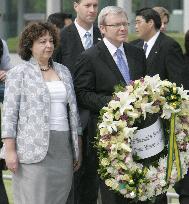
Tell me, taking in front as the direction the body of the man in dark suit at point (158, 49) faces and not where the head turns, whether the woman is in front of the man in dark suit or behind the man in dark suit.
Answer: in front

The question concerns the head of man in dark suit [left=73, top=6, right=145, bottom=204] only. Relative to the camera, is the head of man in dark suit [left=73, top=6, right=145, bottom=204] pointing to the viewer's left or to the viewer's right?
to the viewer's right

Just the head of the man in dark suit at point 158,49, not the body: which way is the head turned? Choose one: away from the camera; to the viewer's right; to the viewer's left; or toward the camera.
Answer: to the viewer's left

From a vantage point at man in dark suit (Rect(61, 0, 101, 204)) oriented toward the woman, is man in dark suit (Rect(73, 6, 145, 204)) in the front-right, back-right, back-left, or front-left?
front-left

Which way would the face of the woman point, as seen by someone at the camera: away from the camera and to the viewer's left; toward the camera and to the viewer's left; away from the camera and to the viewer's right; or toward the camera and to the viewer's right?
toward the camera and to the viewer's right

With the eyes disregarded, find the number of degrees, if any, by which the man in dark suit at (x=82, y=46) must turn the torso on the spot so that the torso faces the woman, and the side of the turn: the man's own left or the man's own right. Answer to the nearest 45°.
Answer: approximately 45° to the man's own right

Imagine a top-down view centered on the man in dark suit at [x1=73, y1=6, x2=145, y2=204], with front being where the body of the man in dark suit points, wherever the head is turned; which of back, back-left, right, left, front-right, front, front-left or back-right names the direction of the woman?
right

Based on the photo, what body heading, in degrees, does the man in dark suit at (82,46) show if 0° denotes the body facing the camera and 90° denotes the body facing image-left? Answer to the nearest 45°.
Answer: approximately 315°

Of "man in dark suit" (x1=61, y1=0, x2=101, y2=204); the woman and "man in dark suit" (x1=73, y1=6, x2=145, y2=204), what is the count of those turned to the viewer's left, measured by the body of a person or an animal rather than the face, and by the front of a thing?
0

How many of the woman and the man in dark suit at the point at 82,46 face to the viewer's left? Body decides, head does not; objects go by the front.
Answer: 0

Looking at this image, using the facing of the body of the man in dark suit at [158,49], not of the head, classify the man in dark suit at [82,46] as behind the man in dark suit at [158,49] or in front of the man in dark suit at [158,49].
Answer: in front

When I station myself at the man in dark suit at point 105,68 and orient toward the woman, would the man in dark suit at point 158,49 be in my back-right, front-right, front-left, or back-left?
back-right

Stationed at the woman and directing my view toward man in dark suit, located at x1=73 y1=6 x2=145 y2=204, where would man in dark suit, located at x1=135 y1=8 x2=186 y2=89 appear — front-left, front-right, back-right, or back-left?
front-left

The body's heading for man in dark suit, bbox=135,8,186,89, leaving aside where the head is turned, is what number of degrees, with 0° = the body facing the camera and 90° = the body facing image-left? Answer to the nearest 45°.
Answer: approximately 45°
